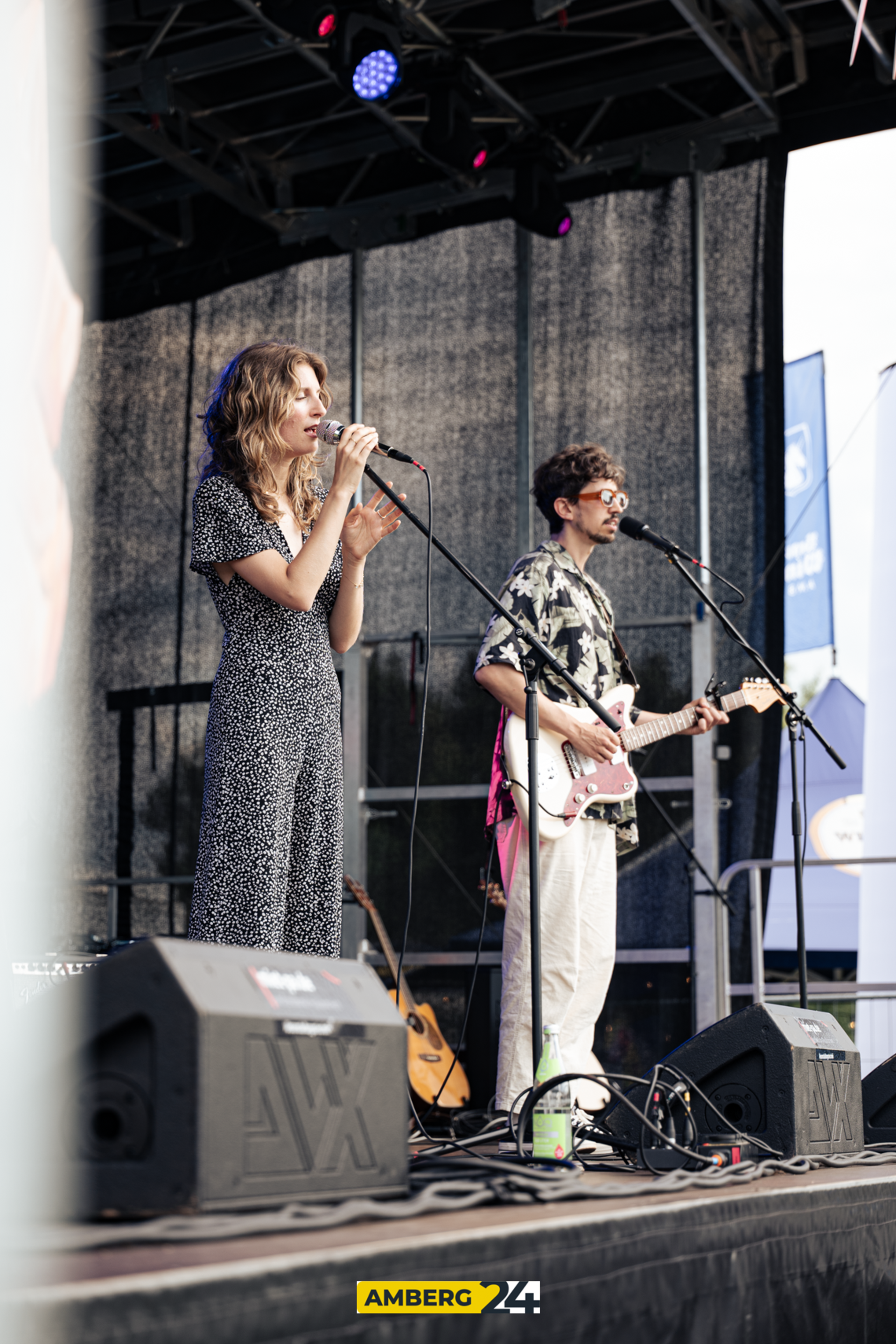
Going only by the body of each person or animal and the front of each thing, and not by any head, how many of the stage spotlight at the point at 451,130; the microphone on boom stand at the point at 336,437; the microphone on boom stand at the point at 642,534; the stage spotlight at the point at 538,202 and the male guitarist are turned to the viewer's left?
2

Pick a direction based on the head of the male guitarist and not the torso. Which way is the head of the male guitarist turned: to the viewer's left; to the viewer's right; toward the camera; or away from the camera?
to the viewer's right

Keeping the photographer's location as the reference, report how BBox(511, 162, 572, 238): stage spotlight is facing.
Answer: facing the viewer and to the right of the viewer

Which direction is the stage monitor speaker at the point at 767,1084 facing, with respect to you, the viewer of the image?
facing away from the viewer and to the left of the viewer

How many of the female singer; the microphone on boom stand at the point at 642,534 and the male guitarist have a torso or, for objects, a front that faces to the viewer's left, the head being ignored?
1

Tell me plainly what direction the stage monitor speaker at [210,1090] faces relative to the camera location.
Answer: facing away from the viewer and to the left of the viewer

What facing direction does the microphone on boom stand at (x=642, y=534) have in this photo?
to the viewer's left

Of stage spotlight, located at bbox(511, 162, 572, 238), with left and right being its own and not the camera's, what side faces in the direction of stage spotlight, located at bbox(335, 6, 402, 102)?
right

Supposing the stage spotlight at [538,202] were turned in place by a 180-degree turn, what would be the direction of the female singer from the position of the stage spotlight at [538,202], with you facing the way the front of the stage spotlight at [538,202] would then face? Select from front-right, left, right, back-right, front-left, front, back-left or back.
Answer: back-left

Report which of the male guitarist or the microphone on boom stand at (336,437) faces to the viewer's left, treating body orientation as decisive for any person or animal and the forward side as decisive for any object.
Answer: the microphone on boom stand

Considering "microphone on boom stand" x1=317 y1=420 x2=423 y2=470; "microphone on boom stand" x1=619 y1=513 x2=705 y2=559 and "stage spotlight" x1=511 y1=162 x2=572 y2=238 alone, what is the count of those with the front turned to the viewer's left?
2

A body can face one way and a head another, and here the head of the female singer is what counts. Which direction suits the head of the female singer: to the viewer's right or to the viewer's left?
to the viewer's right
